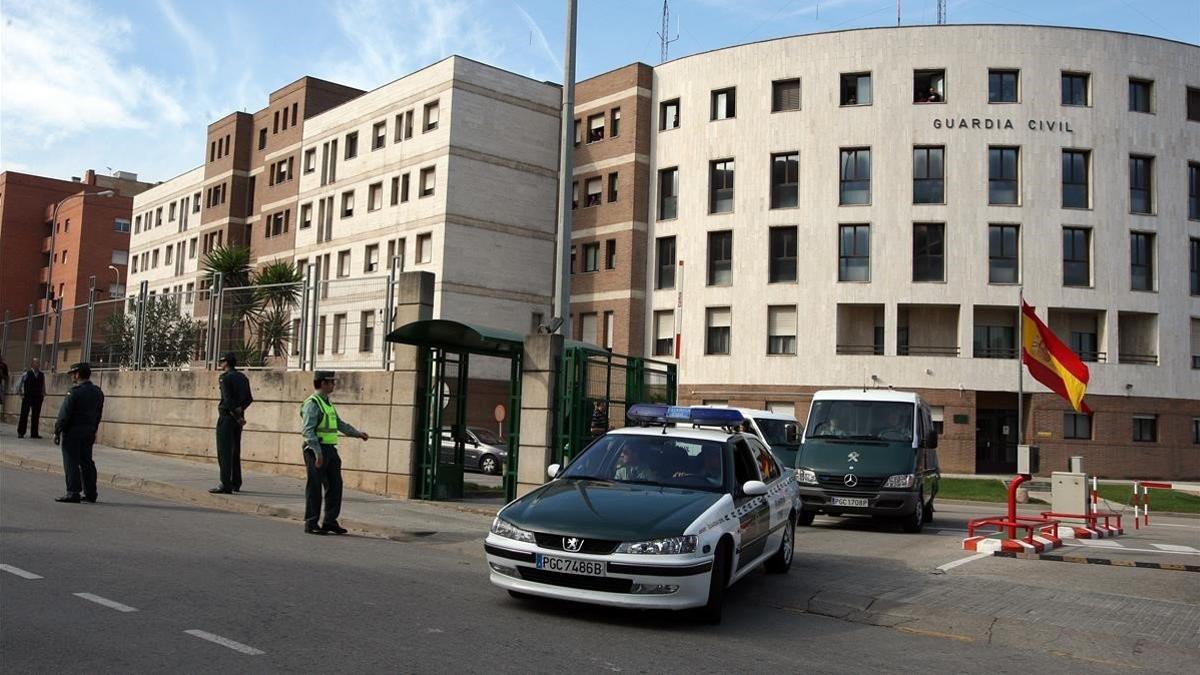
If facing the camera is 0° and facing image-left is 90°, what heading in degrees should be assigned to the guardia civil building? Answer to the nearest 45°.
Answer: approximately 0°

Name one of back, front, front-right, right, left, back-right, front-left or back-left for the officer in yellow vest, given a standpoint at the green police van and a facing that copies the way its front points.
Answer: front-right

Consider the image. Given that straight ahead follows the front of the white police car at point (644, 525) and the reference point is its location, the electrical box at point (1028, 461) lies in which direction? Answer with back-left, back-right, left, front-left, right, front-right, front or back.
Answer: back

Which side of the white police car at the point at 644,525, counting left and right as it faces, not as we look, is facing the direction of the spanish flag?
back

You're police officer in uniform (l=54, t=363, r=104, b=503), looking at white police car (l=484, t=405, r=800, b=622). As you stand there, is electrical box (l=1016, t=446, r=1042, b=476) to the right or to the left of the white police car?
left

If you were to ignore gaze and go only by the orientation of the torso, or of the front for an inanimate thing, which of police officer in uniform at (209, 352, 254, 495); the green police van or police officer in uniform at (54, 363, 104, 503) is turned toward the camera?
the green police van

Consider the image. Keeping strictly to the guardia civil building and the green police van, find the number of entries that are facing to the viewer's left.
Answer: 0

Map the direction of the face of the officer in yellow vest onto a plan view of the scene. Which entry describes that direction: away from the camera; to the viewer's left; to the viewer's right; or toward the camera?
to the viewer's right

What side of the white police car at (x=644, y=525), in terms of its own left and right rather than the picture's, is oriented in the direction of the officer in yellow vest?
right

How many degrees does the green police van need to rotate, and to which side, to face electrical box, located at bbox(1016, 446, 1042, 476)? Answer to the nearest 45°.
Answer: approximately 45° to its left
